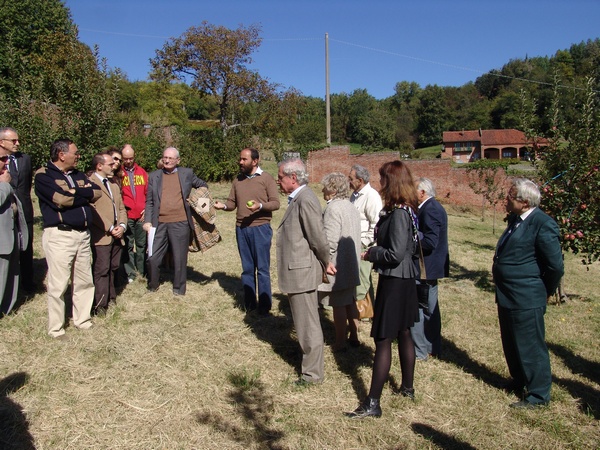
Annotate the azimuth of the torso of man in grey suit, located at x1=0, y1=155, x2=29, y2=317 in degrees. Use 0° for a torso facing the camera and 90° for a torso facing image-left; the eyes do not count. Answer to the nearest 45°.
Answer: approximately 270°

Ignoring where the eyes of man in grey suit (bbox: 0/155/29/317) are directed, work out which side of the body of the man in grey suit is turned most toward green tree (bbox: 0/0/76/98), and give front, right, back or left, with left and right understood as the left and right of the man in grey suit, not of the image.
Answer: left

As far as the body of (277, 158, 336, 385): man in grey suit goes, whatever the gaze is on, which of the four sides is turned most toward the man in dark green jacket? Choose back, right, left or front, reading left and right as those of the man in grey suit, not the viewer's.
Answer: back

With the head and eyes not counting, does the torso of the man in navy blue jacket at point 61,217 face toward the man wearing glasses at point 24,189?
no

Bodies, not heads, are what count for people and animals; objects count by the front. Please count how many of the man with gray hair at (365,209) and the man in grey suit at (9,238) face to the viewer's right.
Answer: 1

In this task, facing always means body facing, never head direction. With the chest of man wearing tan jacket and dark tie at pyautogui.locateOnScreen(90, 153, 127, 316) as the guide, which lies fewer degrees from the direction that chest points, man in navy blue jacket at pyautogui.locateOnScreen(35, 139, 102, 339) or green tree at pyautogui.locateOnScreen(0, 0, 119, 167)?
the man in navy blue jacket

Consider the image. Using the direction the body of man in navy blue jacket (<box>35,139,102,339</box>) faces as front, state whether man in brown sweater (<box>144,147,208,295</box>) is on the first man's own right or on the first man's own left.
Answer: on the first man's own left

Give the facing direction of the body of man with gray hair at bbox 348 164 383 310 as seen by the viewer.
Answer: to the viewer's left

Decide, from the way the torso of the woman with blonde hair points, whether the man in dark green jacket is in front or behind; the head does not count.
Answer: behind

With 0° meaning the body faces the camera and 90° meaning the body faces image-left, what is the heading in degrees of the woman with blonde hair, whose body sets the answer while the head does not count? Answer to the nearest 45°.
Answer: approximately 135°

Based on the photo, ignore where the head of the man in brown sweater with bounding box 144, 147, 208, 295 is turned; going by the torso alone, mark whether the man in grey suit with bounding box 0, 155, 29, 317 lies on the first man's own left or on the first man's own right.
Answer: on the first man's own right

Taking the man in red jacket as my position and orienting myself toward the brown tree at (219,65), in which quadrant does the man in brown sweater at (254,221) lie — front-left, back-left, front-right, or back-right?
back-right

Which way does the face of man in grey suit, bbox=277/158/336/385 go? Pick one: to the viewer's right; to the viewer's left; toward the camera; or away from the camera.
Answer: to the viewer's left

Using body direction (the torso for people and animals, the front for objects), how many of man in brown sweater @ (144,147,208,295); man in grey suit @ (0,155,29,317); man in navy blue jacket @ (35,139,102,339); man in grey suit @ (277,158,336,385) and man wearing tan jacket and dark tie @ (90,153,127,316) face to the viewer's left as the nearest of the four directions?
1

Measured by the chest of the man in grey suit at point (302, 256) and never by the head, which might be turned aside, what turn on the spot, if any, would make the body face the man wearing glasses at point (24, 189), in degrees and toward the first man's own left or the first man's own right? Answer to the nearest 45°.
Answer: approximately 45° to the first man's own right

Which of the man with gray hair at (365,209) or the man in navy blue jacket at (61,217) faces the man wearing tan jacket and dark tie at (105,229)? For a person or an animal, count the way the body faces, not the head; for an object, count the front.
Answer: the man with gray hair

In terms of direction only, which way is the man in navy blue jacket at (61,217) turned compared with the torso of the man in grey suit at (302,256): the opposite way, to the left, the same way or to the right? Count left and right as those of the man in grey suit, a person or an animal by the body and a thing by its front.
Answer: the opposite way
